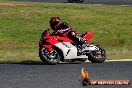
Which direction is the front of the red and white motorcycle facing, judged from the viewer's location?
facing to the left of the viewer

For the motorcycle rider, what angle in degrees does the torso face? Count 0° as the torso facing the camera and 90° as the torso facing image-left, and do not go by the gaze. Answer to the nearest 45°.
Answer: approximately 90°
